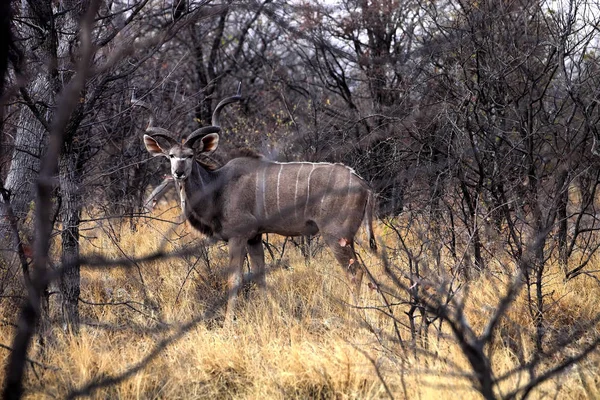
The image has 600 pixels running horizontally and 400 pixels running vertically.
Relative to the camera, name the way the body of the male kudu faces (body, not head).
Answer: to the viewer's left
